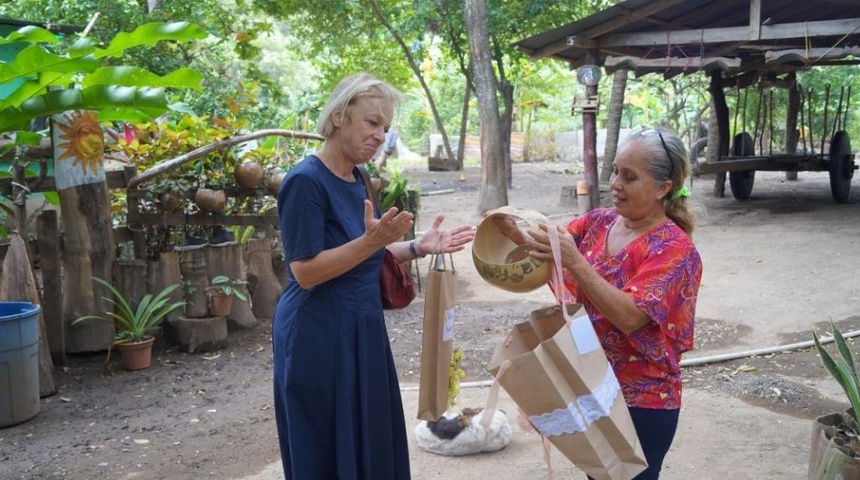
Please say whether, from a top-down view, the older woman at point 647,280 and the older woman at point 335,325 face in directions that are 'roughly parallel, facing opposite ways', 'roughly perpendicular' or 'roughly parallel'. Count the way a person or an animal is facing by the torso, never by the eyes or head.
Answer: roughly perpendicular

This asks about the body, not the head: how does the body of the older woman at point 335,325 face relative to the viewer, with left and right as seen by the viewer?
facing the viewer and to the right of the viewer

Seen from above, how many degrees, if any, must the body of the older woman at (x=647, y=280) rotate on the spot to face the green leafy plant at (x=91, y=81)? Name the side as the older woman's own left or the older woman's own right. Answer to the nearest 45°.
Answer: approximately 90° to the older woman's own right

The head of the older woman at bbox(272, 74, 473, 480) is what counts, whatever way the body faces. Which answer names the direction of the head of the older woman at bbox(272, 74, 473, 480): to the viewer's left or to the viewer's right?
to the viewer's right

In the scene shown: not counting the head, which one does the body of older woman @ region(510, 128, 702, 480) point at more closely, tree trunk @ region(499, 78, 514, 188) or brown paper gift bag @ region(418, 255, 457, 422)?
the brown paper gift bag

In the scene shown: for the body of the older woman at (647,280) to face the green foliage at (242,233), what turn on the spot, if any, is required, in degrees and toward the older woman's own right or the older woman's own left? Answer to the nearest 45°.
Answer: approximately 90° to the older woman's own right

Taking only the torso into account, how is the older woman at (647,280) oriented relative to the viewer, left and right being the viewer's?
facing the viewer and to the left of the viewer

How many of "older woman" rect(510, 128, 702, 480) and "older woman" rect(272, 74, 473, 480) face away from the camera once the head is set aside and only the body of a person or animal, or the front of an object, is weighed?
0

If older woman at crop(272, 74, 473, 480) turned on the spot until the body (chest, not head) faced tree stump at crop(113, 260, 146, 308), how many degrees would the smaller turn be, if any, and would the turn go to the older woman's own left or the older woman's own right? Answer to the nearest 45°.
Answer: approximately 180°
